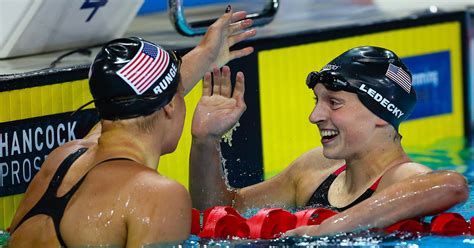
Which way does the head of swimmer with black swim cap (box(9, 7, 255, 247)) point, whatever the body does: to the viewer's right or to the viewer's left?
to the viewer's right

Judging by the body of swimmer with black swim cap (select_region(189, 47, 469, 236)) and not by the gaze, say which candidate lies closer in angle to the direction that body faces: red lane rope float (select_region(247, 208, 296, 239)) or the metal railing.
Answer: the red lane rope float

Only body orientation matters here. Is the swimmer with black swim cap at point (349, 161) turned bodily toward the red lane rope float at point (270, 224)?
yes

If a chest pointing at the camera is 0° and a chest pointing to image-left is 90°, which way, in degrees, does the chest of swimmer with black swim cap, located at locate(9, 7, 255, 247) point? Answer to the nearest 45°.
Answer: approximately 225°

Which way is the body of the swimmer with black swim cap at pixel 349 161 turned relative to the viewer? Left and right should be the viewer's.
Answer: facing the viewer and to the left of the viewer

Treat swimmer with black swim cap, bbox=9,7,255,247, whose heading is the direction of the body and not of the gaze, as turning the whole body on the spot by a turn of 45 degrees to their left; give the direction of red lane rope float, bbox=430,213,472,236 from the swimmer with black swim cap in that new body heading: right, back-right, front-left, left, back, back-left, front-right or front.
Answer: right

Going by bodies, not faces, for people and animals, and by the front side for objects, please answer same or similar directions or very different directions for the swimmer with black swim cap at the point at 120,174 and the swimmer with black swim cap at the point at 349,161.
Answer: very different directions

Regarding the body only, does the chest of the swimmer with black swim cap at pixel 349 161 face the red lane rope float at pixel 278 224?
yes

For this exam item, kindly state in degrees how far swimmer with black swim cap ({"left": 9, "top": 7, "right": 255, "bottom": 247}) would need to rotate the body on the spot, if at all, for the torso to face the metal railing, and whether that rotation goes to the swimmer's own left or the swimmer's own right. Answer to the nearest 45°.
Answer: approximately 45° to the swimmer's own left
